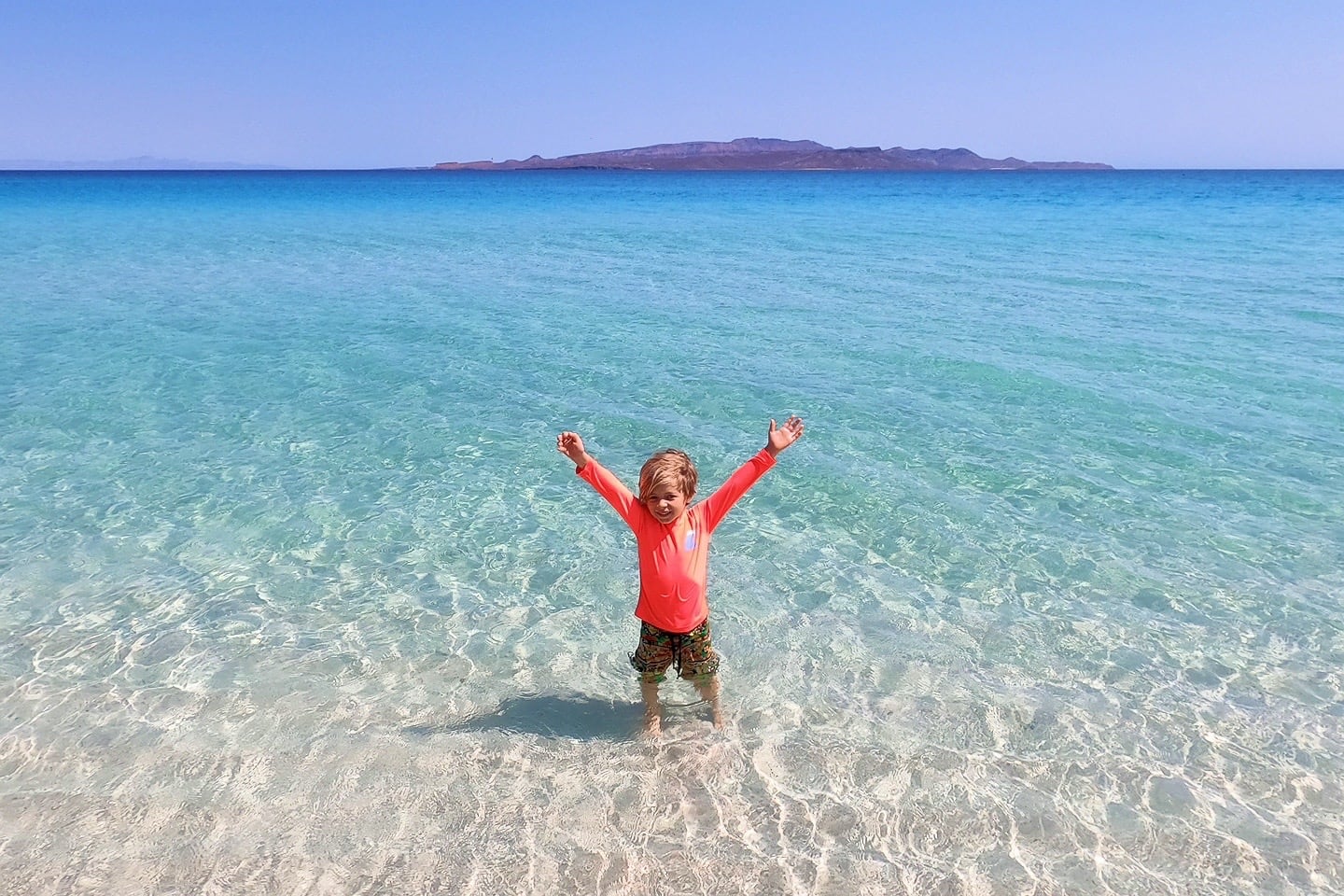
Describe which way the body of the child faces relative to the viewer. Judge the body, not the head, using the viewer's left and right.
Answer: facing the viewer

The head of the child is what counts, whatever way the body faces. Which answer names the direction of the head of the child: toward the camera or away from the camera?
toward the camera
